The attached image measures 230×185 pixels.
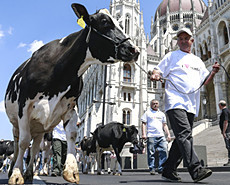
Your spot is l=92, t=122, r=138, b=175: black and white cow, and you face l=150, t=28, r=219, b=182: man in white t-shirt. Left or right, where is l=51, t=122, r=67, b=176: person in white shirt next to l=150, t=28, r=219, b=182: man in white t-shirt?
right

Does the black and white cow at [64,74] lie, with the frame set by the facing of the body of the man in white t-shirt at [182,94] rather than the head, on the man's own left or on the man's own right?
on the man's own right

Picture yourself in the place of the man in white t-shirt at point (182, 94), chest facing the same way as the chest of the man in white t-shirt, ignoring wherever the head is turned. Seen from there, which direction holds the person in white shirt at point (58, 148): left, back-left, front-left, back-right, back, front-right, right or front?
back

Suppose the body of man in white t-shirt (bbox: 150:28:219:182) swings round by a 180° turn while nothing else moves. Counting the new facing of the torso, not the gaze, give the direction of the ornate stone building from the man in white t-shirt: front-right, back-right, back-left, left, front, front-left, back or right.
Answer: front-right
